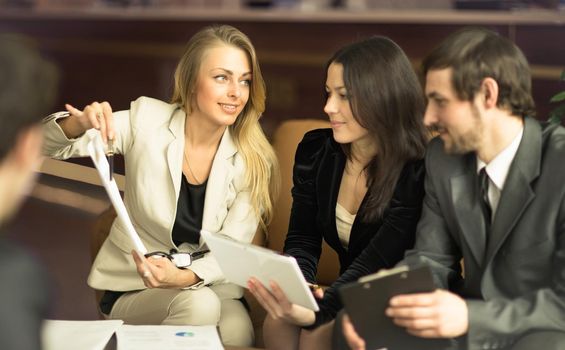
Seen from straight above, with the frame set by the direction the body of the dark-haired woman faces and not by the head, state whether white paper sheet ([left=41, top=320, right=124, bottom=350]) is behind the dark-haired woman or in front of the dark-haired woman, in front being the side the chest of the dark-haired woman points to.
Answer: in front

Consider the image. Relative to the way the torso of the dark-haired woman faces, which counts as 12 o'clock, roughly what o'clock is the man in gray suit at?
The man in gray suit is roughly at 9 o'clock from the dark-haired woman.

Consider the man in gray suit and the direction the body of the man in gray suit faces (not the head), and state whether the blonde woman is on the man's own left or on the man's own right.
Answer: on the man's own right

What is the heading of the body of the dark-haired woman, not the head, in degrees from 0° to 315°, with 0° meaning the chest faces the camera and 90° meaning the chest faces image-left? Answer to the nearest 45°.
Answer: approximately 45°

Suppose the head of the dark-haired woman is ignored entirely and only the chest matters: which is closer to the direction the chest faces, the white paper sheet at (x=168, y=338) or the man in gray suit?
the white paper sheet

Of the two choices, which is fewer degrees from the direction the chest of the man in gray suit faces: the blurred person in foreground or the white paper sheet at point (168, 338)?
the blurred person in foreground

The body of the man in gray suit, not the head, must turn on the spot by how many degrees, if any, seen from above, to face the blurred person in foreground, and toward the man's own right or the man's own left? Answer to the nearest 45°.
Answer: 0° — they already face them

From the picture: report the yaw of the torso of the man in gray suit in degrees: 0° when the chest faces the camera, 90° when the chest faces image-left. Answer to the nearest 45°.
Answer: approximately 45°

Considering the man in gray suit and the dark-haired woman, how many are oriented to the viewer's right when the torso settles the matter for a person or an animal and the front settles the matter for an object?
0

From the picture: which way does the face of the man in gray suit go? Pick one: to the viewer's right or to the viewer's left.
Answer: to the viewer's left

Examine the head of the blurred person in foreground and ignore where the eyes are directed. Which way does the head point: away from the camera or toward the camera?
away from the camera

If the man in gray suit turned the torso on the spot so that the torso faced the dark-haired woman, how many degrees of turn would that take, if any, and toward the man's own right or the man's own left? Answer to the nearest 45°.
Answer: approximately 90° to the man's own right
